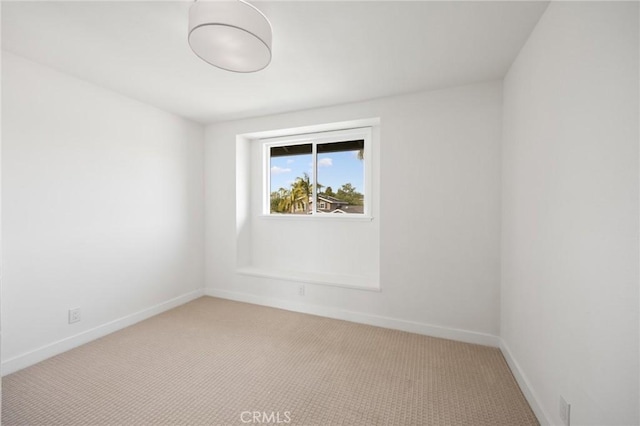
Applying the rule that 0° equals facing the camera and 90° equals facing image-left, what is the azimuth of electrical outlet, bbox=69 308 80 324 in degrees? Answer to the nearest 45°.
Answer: approximately 315°

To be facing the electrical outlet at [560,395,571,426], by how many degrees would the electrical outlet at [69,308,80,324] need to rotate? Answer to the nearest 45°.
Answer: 0° — it already faces it
